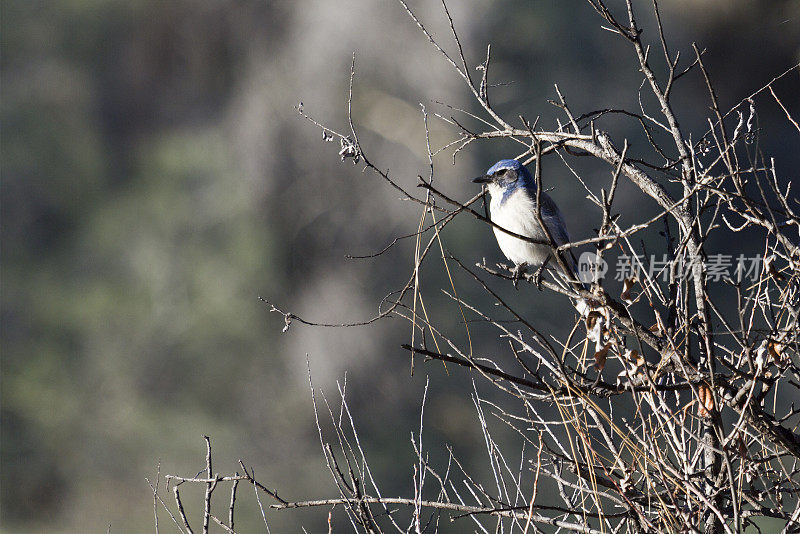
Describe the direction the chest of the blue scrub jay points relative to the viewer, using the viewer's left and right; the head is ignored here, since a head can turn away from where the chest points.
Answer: facing the viewer and to the left of the viewer
